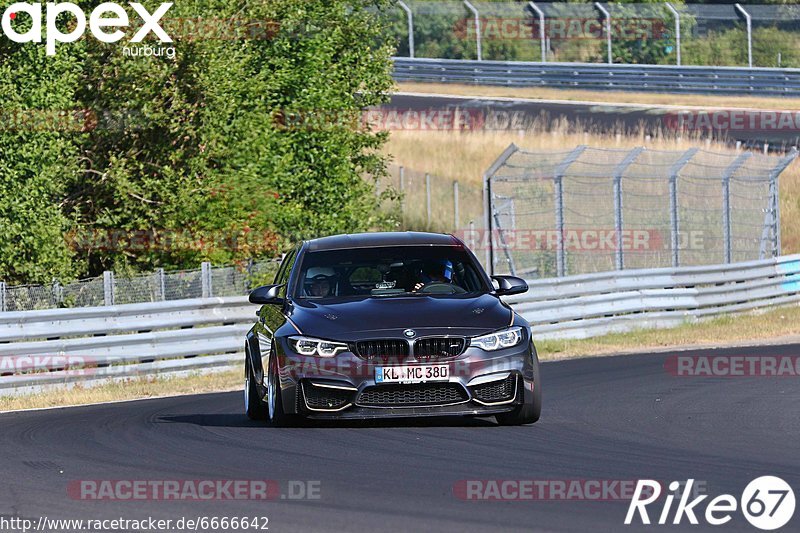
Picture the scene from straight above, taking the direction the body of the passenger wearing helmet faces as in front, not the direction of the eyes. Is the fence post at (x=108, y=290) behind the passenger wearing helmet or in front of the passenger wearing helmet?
behind

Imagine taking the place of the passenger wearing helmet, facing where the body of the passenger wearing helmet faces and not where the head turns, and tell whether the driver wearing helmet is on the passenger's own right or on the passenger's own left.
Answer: on the passenger's own left

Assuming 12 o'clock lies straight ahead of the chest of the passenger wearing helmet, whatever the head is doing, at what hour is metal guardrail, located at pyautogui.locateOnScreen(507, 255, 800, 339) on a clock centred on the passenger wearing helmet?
The metal guardrail is roughly at 7 o'clock from the passenger wearing helmet.

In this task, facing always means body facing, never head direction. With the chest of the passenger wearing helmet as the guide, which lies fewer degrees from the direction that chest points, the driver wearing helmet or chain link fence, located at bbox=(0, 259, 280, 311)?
the driver wearing helmet

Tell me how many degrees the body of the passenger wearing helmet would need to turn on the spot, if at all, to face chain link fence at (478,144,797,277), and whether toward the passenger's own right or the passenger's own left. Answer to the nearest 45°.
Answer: approximately 180°

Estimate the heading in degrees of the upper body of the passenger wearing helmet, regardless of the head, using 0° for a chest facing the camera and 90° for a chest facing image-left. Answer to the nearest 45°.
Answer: approximately 0°

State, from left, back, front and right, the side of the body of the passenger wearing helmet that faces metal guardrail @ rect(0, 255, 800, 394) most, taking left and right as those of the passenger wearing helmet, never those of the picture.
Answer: back

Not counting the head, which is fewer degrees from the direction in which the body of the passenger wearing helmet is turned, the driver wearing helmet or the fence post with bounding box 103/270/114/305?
the driver wearing helmet
